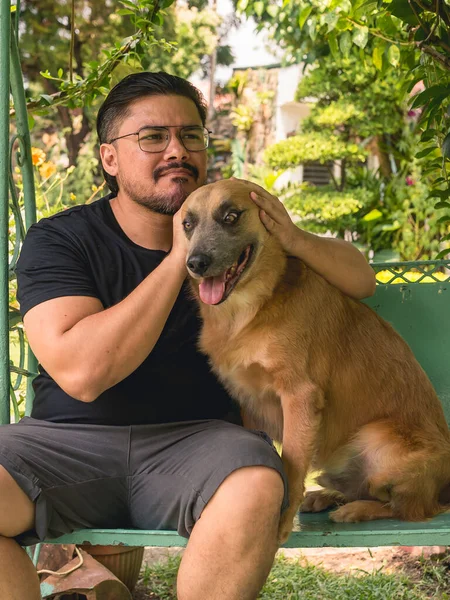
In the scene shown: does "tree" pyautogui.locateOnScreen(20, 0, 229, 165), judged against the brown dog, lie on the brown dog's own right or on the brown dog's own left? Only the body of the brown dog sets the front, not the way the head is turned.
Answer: on the brown dog's own right

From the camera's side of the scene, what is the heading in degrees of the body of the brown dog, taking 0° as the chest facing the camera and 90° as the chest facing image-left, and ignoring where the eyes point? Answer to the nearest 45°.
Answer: approximately 45°

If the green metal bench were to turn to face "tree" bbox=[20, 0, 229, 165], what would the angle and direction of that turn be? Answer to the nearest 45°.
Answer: approximately 180°

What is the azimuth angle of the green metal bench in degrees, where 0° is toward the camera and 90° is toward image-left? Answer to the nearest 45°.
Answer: approximately 0°
